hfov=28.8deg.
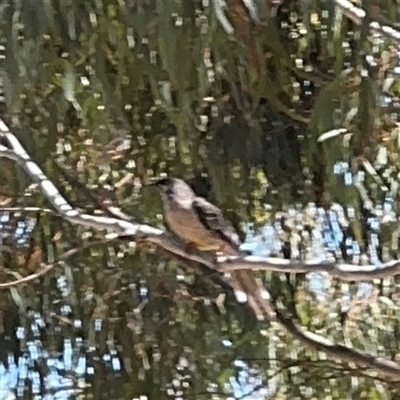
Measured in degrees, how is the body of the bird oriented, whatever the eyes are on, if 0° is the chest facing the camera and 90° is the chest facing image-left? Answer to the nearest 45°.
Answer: approximately 90°
